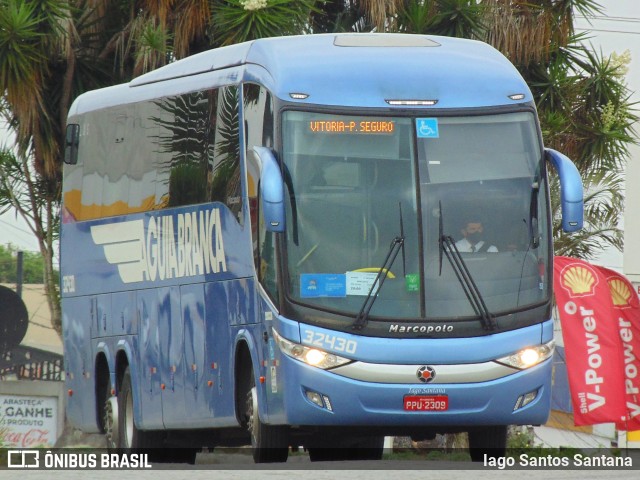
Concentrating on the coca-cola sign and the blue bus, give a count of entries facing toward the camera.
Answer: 2
